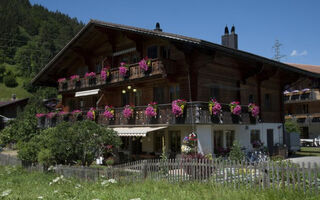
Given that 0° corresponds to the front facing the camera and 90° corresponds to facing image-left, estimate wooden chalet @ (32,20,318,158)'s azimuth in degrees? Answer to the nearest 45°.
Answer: approximately 45°

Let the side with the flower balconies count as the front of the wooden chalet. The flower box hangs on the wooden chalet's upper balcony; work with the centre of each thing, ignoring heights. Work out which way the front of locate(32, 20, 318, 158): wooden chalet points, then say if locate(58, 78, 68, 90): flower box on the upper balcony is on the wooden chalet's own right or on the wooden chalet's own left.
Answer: on the wooden chalet's own right
